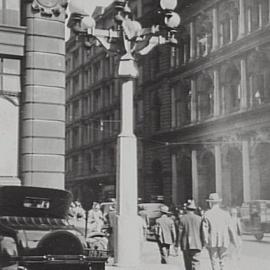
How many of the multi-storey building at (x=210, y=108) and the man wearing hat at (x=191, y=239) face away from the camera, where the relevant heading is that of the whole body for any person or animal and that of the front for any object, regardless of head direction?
1

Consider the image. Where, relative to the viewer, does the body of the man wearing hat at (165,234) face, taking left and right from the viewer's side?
facing away from the viewer

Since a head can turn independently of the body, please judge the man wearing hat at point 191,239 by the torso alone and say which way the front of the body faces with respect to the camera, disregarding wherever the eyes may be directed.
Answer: away from the camera

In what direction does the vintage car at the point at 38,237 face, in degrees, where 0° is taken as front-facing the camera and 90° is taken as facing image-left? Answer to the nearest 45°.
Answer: approximately 135°

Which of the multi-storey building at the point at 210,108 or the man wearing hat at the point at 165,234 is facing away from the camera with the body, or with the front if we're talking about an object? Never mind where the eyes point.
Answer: the man wearing hat

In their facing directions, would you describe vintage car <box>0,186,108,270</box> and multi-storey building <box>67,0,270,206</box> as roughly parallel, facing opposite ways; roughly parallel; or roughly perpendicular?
roughly perpendicular

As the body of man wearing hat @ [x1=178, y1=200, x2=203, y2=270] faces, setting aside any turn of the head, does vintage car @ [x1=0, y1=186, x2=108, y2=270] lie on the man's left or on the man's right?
on the man's left
